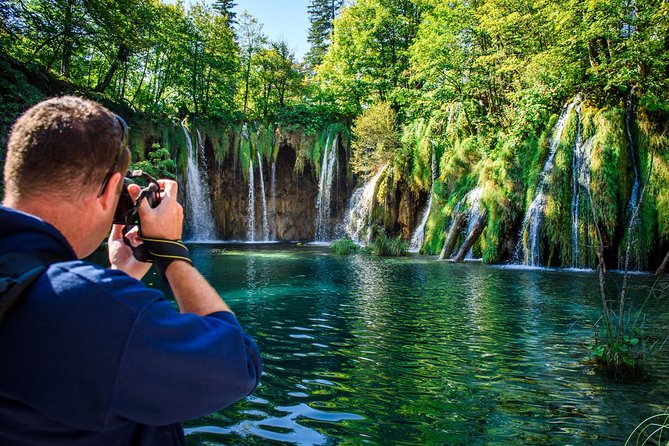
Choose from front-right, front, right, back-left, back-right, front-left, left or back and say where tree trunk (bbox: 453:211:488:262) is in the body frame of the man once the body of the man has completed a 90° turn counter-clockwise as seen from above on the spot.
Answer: right

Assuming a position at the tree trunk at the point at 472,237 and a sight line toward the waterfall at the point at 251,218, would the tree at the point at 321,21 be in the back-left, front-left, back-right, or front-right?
front-right

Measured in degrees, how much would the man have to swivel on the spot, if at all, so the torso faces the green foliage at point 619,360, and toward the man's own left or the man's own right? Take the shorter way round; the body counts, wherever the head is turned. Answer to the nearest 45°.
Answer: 0° — they already face it

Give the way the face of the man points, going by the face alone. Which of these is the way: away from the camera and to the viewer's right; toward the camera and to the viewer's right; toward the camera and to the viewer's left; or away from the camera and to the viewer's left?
away from the camera and to the viewer's right

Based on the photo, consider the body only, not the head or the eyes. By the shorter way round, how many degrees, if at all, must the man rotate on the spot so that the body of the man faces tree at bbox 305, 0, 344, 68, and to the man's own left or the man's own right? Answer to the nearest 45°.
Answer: approximately 45° to the man's own left

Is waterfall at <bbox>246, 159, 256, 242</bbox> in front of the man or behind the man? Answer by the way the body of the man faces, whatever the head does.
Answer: in front

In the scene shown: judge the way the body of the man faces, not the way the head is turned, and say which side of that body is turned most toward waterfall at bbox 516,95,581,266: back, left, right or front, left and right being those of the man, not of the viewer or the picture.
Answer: front

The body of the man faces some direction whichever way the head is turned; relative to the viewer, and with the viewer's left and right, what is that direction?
facing away from the viewer and to the right of the viewer

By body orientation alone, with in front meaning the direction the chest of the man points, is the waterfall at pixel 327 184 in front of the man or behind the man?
in front

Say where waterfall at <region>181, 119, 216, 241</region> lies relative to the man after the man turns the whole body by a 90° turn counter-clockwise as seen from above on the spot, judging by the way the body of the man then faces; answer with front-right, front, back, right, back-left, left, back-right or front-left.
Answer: front-right

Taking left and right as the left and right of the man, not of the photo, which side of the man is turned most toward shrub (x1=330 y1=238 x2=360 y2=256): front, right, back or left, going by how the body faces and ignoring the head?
front
